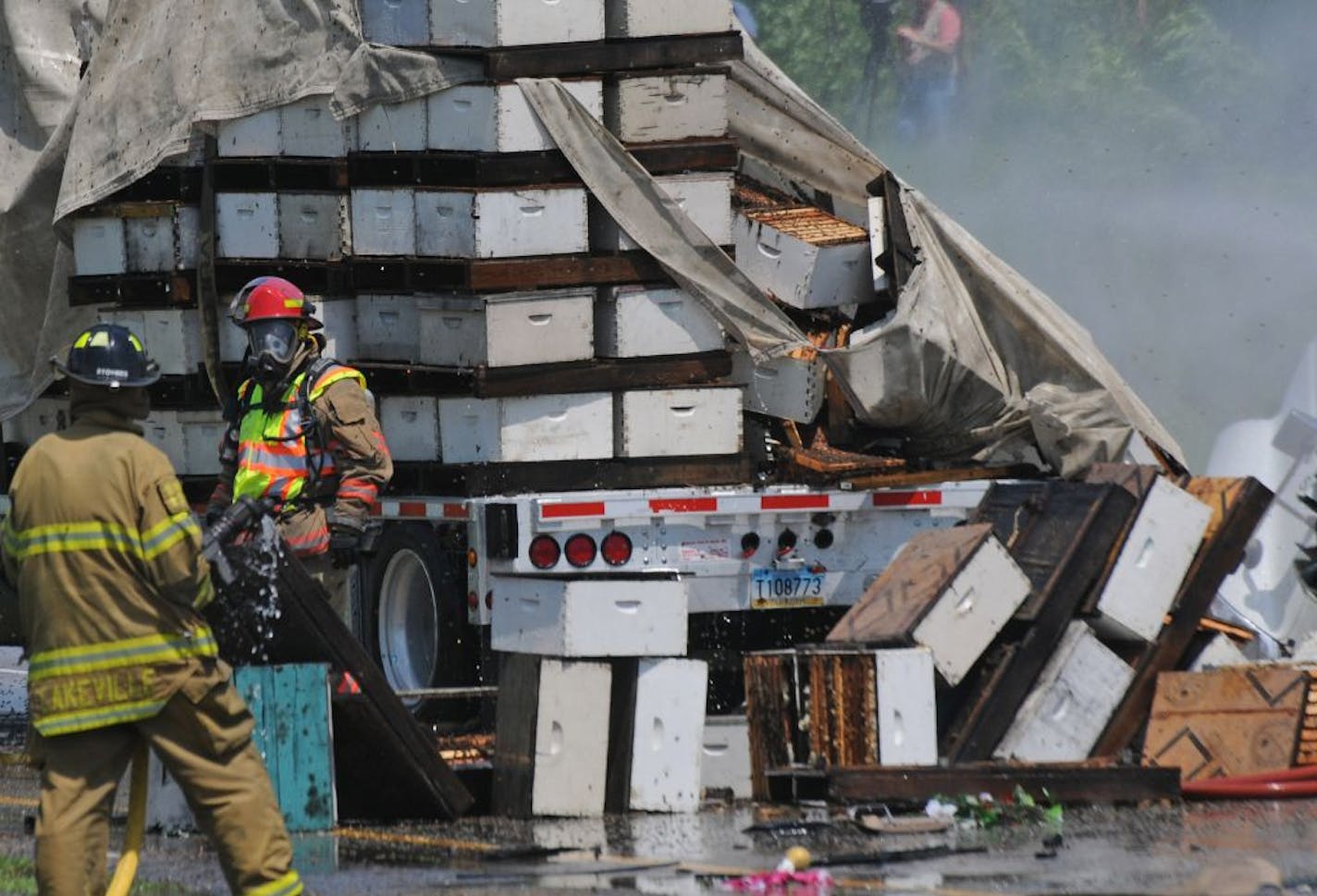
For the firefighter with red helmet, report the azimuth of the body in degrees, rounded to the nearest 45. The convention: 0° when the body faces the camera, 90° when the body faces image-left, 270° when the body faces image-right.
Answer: approximately 45°

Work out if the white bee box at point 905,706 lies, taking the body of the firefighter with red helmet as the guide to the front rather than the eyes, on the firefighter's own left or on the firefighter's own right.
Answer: on the firefighter's own left

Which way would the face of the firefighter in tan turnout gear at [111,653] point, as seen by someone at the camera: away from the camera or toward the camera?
away from the camera

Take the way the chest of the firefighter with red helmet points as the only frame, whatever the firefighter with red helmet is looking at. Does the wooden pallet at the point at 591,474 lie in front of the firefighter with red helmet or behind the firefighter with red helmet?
behind

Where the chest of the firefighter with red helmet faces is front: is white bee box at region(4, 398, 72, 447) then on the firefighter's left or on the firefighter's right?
on the firefighter's right

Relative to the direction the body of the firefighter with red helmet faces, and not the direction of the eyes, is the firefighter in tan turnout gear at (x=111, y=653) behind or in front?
in front

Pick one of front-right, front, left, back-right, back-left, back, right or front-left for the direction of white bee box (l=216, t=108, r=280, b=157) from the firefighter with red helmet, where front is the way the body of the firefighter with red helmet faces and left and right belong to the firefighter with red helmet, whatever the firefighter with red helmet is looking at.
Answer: back-right
